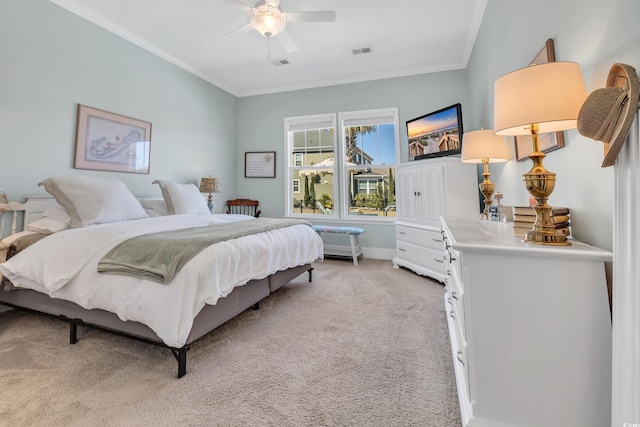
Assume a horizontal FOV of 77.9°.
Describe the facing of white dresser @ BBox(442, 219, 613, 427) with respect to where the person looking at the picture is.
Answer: facing to the left of the viewer

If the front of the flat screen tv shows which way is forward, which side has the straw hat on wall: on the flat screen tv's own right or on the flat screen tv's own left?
on the flat screen tv's own left

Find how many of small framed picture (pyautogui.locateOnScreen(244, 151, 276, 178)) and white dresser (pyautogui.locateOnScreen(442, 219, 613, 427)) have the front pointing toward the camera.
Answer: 1

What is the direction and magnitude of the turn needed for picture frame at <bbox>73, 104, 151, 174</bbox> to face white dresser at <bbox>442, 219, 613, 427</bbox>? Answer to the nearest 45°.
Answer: approximately 45° to its right

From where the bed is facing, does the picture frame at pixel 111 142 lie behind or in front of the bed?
behind

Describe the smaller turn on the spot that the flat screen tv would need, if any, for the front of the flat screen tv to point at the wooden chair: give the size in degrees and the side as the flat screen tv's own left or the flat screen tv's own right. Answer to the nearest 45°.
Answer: approximately 45° to the flat screen tv's own right

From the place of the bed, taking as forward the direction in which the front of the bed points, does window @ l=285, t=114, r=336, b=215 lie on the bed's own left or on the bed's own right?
on the bed's own left
